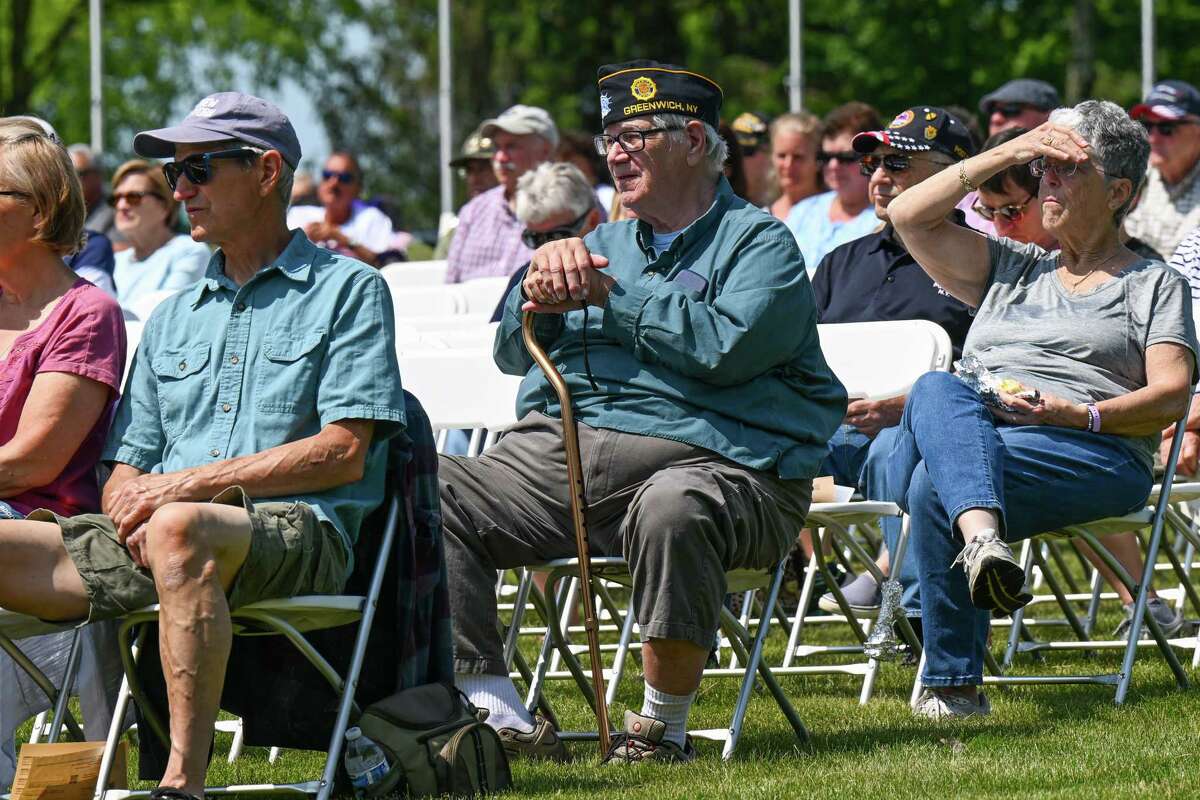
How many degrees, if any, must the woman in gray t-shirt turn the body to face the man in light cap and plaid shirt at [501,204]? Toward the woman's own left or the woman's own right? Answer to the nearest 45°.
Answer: approximately 90° to the woman's own right

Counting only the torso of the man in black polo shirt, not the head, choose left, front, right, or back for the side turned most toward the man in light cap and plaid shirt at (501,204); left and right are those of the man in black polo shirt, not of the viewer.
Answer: right

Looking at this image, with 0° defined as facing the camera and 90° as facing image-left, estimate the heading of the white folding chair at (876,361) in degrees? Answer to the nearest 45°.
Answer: approximately 45°

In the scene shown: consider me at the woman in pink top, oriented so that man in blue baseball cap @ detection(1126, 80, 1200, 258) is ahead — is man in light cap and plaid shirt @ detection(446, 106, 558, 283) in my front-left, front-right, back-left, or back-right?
front-left

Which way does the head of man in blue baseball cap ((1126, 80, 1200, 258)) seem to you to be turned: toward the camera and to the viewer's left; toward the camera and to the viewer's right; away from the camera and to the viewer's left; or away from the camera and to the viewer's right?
toward the camera and to the viewer's left

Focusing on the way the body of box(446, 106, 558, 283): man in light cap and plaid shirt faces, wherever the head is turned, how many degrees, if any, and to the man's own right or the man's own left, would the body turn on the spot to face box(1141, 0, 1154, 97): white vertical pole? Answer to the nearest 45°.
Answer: approximately 180°

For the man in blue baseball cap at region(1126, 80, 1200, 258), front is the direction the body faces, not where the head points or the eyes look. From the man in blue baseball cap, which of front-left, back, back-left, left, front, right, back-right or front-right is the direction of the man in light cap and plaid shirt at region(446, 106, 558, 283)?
front-right

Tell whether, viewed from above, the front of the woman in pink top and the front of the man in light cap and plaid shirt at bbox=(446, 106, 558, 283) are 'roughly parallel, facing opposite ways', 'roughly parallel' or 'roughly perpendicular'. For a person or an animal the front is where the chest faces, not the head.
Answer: roughly parallel

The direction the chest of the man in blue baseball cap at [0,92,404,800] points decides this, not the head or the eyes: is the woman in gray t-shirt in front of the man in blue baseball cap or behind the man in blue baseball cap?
behind

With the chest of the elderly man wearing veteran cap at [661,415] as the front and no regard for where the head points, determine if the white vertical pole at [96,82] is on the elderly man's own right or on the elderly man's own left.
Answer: on the elderly man's own right

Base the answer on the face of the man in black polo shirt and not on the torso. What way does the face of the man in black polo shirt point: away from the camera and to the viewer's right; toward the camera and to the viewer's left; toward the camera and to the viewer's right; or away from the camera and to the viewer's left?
toward the camera and to the viewer's left

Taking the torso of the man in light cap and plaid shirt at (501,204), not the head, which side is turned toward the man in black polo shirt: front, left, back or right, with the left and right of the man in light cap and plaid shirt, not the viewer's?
left

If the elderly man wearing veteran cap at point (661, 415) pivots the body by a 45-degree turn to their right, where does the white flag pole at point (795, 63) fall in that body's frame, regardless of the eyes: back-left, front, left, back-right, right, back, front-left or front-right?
right

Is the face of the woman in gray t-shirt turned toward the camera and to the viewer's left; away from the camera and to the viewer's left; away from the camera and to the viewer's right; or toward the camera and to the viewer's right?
toward the camera and to the viewer's left

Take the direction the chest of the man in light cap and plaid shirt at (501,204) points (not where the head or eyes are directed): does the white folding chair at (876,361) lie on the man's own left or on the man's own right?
on the man's own left

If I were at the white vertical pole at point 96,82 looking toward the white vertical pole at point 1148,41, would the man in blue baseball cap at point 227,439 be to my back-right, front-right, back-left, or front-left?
front-right

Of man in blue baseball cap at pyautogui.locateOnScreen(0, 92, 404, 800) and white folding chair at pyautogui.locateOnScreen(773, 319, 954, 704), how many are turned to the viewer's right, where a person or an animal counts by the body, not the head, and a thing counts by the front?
0

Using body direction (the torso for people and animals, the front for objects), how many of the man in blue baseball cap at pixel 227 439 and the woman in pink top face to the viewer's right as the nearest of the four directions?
0

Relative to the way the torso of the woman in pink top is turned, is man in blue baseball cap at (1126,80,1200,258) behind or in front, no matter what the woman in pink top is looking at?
behind

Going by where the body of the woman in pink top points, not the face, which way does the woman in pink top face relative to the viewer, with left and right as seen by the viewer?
facing the viewer and to the left of the viewer
